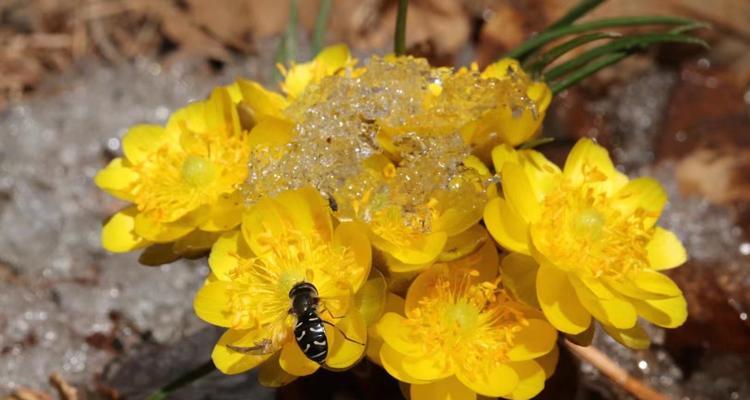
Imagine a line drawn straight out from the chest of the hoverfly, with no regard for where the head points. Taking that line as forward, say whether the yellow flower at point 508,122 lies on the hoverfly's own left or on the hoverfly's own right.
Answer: on the hoverfly's own right

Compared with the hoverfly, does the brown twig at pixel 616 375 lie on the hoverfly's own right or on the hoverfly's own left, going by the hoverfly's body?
on the hoverfly's own right

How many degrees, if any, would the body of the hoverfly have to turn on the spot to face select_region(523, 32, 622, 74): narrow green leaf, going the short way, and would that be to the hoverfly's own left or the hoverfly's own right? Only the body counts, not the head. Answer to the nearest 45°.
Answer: approximately 45° to the hoverfly's own right

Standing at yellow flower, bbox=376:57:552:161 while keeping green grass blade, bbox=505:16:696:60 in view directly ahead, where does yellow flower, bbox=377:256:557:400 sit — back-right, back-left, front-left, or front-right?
back-right

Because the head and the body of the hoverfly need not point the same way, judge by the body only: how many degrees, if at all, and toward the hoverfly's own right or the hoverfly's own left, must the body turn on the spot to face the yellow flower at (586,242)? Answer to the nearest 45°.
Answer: approximately 90° to the hoverfly's own right

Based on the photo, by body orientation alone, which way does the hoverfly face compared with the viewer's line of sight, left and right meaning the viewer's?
facing away from the viewer

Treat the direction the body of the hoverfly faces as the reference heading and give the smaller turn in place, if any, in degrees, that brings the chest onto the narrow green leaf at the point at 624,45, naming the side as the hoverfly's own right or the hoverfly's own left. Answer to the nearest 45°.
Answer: approximately 45° to the hoverfly's own right
